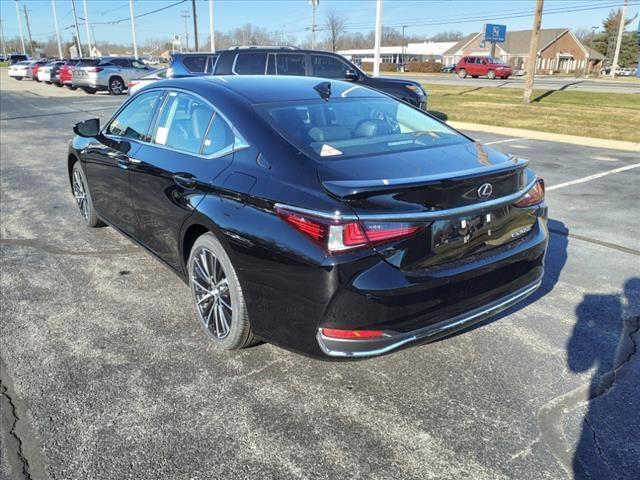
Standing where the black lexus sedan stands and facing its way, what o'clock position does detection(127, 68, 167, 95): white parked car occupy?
The white parked car is roughly at 1 o'clock from the black lexus sedan.

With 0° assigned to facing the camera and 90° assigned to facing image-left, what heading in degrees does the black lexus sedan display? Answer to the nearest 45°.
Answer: approximately 135°

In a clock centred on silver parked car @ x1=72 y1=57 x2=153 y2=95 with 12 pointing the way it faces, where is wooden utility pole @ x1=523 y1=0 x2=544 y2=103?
The wooden utility pole is roughly at 3 o'clock from the silver parked car.

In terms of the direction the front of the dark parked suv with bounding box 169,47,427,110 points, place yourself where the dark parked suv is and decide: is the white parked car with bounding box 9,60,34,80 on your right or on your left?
on your left

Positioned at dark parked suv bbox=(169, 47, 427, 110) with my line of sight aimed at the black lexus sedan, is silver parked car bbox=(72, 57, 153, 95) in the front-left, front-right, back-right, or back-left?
back-right

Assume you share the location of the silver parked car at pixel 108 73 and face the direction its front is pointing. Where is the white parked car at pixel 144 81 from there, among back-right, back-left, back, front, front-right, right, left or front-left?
back-right

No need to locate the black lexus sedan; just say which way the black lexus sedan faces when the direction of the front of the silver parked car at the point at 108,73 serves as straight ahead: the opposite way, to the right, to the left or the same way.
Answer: to the left

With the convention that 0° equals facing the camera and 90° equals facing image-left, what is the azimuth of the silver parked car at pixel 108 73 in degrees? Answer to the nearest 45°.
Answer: approximately 225°

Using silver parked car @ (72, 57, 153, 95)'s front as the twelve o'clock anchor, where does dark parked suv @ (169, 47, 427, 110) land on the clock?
The dark parked suv is roughly at 4 o'clock from the silver parked car.

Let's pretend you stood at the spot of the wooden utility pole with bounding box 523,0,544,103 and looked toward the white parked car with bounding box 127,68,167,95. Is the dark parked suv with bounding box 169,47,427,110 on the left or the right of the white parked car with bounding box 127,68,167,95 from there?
left

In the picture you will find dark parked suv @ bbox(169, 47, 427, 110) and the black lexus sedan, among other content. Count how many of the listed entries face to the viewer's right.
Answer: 1

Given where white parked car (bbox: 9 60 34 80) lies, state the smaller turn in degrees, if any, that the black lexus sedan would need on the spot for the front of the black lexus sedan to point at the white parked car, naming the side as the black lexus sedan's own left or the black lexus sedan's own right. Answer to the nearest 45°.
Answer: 0° — it already faces it

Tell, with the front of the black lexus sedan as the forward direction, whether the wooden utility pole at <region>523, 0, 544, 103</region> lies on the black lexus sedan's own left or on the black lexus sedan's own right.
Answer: on the black lexus sedan's own right

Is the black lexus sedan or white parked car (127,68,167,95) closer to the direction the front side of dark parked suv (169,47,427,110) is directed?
the black lexus sedan

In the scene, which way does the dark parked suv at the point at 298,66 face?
to the viewer's right

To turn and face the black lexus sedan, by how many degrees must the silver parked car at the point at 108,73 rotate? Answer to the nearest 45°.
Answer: approximately 135° to its right
